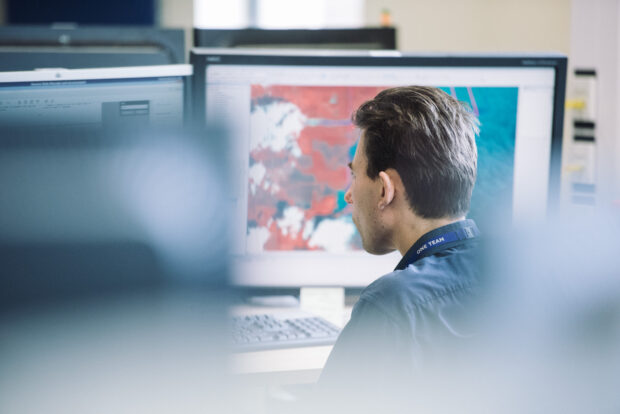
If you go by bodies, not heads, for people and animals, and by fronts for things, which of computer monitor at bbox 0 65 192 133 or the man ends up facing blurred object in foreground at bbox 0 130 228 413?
the computer monitor

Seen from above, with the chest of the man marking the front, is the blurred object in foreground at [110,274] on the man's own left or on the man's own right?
on the man's own left

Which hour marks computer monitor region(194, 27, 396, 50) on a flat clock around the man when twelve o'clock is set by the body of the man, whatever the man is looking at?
The computer monitor is roughly at 1 o'clock from the man.

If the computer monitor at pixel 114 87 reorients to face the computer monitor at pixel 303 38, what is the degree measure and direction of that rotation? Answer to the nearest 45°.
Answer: approximately 135° to its left

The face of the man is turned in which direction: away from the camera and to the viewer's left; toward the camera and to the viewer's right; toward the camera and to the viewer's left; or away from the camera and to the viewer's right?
away from the camera and to the viewer's left

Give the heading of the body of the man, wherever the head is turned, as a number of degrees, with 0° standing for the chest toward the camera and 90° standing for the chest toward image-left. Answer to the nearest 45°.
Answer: approximately 135°
